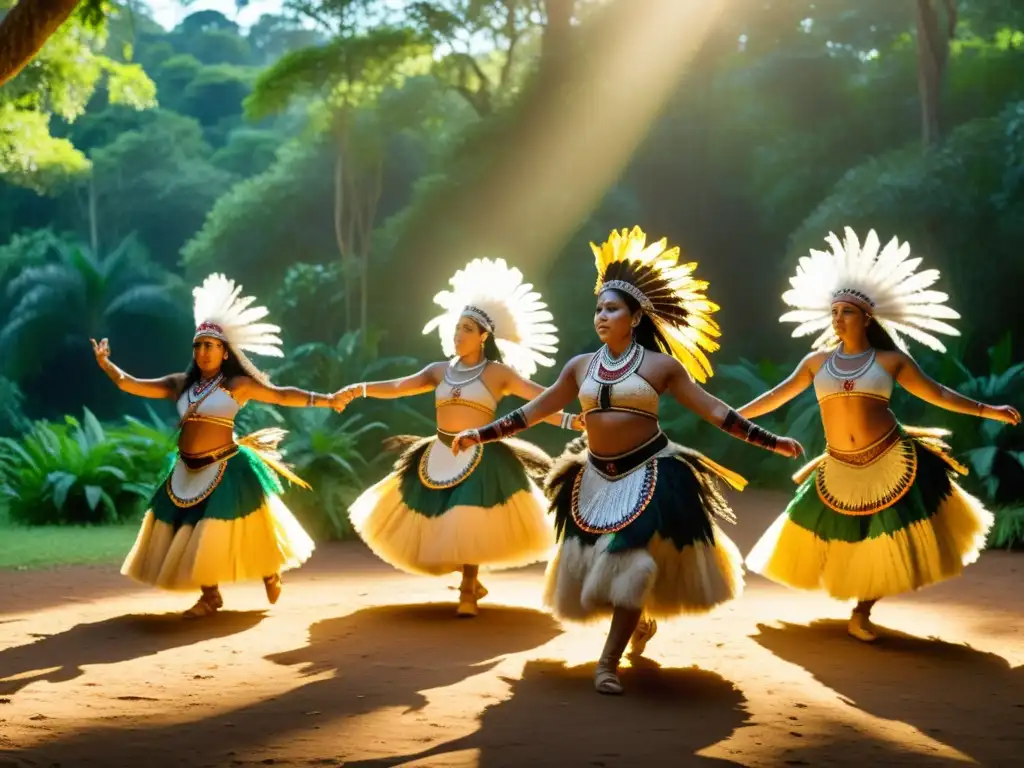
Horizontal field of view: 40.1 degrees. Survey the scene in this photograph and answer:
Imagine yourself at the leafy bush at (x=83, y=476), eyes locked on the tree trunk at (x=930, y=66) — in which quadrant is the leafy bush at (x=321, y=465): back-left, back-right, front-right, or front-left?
front-right

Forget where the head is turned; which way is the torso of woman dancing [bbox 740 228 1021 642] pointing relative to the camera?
toward the camera

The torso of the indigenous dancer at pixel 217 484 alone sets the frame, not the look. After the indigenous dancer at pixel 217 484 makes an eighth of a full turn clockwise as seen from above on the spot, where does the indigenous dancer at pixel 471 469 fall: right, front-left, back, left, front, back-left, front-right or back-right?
back

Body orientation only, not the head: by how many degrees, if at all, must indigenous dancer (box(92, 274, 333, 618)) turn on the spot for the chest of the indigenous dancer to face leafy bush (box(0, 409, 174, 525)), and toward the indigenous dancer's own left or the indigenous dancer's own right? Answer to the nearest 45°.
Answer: approximately 135° to the indigenous dancer's own right

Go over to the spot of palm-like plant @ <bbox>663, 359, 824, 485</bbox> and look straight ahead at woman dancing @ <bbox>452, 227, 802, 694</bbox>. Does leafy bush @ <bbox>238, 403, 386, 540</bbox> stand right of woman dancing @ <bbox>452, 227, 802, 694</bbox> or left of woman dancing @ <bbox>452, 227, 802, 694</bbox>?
right

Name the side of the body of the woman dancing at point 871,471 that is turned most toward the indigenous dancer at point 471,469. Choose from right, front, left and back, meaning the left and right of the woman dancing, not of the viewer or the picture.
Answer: right

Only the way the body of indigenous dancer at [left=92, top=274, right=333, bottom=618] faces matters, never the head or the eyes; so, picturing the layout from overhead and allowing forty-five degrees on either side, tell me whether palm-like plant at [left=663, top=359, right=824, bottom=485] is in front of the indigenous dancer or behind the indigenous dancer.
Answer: behind

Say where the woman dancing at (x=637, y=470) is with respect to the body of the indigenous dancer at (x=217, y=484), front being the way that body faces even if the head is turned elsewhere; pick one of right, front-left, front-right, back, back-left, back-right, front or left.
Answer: left

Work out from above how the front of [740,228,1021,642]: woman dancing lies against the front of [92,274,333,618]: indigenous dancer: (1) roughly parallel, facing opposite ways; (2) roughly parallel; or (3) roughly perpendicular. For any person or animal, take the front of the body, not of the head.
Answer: roughly parallel

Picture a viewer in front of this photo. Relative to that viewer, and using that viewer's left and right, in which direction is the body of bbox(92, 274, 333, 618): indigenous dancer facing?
facing the viewer and to the left of the viewer

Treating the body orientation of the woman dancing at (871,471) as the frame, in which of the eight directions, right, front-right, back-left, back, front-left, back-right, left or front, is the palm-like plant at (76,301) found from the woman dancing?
back-right

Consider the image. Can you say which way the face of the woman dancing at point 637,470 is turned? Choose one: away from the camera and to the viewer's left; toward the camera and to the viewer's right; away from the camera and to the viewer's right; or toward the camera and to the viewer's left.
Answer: toward the camera and to the viewer's left

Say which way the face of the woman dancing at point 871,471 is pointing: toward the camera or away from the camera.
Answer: toward the camera

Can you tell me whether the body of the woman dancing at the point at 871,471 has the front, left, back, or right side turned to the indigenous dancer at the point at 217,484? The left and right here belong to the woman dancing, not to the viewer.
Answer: right

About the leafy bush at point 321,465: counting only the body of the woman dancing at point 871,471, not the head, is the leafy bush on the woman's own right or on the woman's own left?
on the woman's own right
